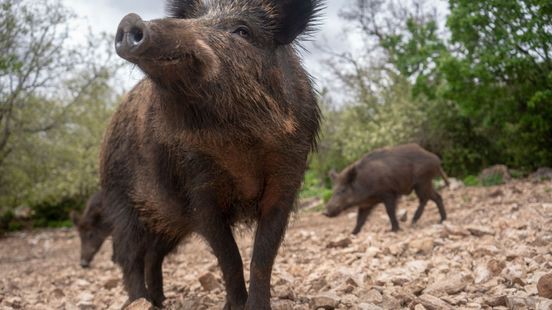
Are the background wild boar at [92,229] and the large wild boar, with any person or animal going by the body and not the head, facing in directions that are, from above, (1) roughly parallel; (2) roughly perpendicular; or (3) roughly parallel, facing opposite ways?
roughly perpendicular

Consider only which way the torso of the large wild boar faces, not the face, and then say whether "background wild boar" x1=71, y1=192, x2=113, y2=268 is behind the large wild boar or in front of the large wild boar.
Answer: behind

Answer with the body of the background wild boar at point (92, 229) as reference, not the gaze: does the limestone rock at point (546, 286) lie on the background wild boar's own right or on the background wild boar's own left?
on the background wild boar's own left

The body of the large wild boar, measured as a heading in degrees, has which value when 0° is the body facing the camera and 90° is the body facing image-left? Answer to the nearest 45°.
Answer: approximately 315°

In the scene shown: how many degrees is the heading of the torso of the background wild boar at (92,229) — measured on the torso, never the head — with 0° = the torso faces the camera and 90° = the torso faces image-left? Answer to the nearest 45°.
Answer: approximately 45°
